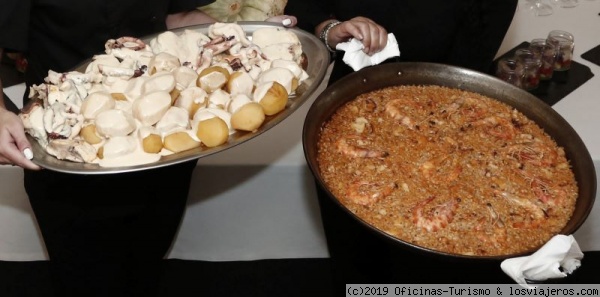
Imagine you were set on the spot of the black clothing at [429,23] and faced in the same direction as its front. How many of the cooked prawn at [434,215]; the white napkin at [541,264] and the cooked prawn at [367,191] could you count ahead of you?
3

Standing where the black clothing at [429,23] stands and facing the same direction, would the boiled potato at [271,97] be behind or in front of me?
in front

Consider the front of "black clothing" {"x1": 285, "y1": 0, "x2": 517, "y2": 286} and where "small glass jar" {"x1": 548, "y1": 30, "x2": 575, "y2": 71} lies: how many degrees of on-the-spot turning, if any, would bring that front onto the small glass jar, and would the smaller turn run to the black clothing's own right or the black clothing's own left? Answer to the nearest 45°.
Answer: approximately 135° to the black clothing's own left

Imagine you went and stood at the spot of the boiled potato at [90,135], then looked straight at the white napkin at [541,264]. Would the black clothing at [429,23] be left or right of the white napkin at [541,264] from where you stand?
left

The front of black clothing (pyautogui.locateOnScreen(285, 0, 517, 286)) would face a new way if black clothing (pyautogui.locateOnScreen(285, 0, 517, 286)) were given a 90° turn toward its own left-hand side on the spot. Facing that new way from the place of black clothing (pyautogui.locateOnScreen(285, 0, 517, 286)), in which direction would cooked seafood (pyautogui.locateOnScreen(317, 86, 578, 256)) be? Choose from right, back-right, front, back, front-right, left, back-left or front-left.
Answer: right

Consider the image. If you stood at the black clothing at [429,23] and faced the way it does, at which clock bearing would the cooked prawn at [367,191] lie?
The cooked prawn is roughly at 12 o'clock from the black clothing.

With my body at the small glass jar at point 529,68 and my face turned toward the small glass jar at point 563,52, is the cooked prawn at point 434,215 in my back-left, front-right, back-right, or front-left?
back-right

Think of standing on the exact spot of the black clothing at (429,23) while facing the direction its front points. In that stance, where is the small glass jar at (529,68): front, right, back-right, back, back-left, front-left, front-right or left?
back-left

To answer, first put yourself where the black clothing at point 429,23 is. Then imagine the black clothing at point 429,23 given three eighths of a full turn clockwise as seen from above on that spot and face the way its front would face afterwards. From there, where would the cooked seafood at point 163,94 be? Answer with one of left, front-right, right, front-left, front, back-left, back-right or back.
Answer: left

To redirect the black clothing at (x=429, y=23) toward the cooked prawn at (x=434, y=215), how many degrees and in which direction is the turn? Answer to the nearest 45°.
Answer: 0° — it already faces it

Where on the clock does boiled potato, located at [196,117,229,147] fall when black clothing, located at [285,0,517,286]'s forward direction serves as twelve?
The boiled potato is roughly at 1 o'clock from the black clothing.

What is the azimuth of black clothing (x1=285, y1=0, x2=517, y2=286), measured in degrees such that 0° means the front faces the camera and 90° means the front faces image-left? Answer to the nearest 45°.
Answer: approximately 0°

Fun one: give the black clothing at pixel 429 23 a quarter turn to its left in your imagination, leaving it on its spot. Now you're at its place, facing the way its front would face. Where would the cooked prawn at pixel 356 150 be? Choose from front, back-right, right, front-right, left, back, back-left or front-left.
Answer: right

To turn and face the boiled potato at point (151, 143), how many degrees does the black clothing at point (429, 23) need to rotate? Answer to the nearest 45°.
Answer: approximately 45° to its right

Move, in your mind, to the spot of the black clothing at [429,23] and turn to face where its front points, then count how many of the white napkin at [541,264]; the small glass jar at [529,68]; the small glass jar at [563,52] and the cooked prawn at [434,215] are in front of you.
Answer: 2

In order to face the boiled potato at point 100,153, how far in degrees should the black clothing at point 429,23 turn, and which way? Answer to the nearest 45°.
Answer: approximately 45° to its right

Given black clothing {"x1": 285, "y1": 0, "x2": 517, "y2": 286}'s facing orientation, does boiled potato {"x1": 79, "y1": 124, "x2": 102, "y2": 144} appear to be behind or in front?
in front

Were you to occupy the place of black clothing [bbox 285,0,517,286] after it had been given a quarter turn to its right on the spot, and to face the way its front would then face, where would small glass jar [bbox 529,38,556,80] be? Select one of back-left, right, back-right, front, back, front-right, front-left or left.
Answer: back-right
